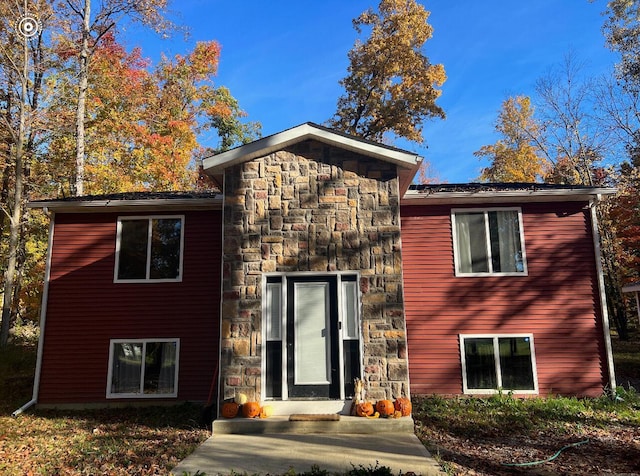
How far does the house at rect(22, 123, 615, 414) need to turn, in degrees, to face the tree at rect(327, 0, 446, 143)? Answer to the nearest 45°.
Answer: approximately 180°

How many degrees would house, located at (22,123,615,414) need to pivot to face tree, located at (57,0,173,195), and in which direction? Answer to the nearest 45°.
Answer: approximately 135° to its right

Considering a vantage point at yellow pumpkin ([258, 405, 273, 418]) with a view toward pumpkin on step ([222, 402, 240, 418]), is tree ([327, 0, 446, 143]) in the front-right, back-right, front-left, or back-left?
back-right

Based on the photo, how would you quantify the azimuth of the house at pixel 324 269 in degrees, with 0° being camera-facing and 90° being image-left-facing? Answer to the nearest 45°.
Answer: approximately 0°

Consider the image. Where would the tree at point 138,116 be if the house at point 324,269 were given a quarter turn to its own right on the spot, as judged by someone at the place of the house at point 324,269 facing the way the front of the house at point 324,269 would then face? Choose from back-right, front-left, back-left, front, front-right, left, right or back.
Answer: front-right
